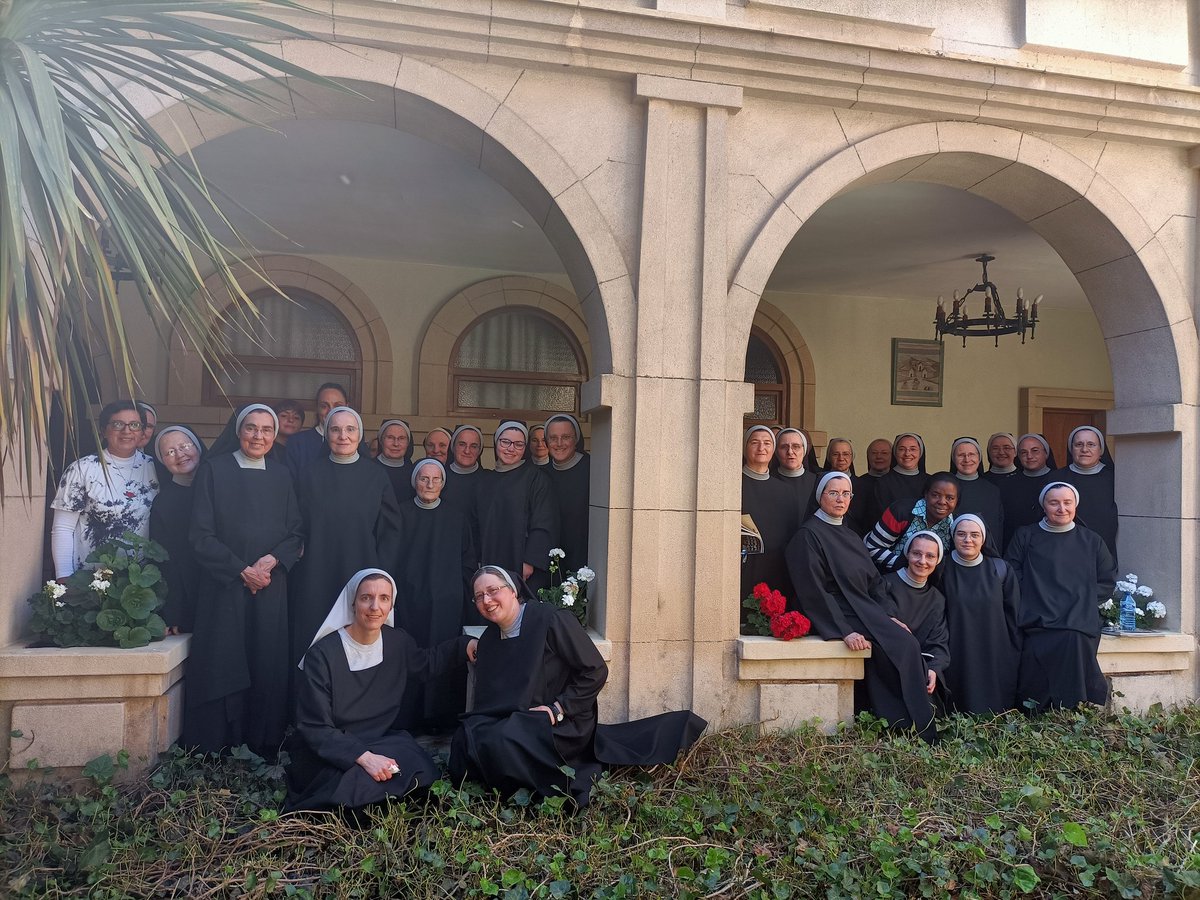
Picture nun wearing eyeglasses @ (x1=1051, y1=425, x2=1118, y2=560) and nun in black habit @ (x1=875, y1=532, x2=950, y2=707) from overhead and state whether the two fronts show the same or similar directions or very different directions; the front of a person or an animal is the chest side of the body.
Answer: same or similar directions

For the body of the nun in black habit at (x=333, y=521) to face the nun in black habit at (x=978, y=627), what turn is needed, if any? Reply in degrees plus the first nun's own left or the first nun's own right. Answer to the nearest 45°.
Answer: approximately 90° to the first nun's own left

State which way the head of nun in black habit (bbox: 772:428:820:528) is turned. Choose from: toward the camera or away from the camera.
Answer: toward the camera

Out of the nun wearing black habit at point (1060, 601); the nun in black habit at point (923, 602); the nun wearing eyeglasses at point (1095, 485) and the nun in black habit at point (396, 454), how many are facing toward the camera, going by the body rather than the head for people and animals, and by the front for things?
4

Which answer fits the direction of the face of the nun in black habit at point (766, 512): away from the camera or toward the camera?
toward the camera

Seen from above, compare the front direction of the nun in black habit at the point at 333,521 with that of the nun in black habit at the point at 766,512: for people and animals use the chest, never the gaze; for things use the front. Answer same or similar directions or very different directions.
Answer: same or similar directions

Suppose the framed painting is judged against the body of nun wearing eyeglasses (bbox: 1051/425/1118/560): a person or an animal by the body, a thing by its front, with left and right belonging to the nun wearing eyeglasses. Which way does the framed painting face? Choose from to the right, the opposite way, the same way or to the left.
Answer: the same way

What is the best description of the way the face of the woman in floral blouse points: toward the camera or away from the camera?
toward the camera

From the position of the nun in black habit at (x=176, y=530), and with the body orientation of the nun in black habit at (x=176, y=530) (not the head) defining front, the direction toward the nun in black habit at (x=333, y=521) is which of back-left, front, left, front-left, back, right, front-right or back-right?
left

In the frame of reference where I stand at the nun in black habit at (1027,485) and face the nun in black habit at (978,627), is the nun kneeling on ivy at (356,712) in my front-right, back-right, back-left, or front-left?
front-right

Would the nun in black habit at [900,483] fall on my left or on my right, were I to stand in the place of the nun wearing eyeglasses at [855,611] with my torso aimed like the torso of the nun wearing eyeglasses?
on my left

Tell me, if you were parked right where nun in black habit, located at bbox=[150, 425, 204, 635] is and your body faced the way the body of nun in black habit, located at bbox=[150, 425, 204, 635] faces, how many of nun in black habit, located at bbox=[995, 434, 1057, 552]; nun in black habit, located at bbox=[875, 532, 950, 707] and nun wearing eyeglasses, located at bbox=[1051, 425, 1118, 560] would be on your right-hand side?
0

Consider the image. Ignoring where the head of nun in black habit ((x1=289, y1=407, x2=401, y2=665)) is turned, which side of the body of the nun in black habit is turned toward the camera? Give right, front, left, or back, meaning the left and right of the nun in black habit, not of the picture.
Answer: front

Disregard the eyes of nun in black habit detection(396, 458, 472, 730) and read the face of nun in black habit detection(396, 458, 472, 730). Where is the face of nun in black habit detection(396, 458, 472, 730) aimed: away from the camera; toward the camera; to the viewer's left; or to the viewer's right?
toward the camera

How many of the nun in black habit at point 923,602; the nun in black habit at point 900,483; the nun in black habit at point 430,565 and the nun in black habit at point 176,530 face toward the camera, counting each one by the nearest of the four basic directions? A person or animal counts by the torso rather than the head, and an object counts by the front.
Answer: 4

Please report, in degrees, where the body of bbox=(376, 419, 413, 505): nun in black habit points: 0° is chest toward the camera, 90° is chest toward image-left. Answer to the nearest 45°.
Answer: approximately 0°

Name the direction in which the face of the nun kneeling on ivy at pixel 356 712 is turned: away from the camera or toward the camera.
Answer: toward the camera

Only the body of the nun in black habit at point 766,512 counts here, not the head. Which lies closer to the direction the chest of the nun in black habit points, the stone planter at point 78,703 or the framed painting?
the stone planter

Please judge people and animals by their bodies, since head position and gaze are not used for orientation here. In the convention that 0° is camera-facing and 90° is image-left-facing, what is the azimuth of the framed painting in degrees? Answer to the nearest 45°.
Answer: approximately 0°

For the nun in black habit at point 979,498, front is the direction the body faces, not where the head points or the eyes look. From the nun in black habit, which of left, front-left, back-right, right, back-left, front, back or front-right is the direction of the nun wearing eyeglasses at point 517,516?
front-right

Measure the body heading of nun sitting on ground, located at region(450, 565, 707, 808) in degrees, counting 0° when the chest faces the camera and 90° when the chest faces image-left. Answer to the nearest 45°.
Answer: approximately 45°

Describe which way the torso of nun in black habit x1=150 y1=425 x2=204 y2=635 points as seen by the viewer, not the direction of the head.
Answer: toward the camera
